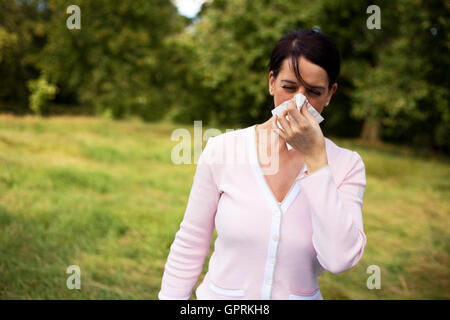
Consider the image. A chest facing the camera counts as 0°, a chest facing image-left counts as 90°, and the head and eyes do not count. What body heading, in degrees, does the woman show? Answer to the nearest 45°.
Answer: approximately 0°

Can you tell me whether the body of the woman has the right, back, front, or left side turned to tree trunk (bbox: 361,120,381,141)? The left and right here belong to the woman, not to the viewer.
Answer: back

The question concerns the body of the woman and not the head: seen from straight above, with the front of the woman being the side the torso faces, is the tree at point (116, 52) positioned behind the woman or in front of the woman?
behind
